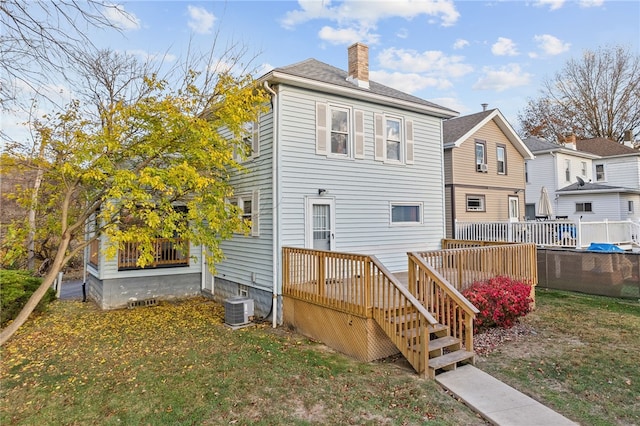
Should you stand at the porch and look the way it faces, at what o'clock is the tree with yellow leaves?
The tree with yellow leaves is roughly at 4 o'clock from the porch.

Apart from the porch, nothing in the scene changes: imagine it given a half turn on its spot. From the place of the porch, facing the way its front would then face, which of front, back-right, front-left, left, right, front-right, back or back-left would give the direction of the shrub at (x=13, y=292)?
front-left

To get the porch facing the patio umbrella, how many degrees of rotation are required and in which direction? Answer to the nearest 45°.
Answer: approximately 90° to its left

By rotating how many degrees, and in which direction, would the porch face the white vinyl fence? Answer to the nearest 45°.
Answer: approximately 90° to its left

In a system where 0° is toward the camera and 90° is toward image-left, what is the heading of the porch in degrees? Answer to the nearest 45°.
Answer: approximately 315°

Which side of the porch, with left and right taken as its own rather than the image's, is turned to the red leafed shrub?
left
